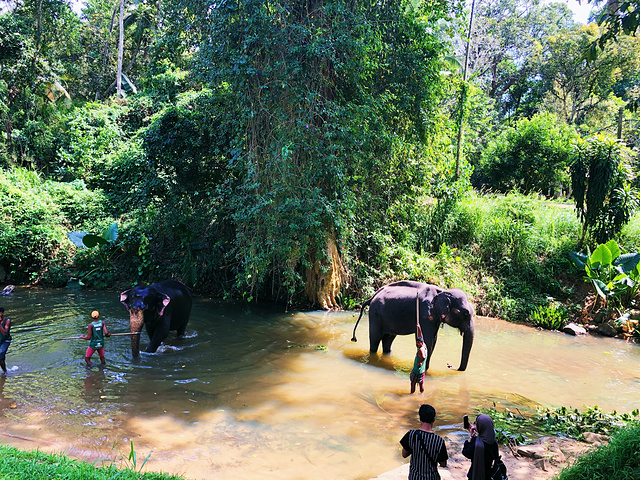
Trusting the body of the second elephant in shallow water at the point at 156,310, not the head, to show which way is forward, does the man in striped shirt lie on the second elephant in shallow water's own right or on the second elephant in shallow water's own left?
on the second elephant in shallow water's own left

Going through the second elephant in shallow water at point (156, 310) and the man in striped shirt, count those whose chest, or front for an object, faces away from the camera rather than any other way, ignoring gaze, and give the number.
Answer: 1

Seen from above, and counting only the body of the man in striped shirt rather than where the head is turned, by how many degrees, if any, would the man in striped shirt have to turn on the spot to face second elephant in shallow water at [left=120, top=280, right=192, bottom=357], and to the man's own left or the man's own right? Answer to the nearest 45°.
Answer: approximately 45° to the man's own left

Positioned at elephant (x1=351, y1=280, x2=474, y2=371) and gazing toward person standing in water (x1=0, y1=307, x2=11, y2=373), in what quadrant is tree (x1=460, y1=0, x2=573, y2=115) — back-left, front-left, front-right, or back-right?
back-right

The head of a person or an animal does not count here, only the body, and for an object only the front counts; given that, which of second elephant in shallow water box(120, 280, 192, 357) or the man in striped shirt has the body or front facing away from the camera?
the man in striped shirt

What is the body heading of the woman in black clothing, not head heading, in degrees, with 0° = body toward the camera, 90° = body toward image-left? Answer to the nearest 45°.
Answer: approximately 135°

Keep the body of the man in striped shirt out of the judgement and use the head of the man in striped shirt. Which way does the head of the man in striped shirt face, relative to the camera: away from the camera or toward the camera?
away from the camera

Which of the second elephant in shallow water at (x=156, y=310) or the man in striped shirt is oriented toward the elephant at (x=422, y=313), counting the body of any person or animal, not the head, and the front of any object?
the man in striped shirt

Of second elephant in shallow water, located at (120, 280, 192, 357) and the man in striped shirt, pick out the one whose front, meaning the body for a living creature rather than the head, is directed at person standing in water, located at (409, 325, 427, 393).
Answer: the man in striped shirt

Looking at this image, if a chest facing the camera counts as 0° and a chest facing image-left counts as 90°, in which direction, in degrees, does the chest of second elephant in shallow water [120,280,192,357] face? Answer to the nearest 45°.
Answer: approximately 45°

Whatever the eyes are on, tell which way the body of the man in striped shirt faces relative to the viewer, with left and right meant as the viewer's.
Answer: facing away from the viewer

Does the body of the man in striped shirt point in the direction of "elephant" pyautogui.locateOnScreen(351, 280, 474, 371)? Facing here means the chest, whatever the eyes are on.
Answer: yes
